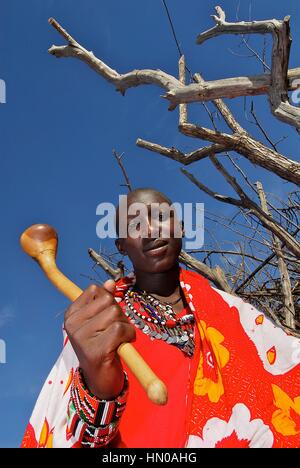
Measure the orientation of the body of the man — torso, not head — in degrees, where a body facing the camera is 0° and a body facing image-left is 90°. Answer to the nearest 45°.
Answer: approximately 0°
